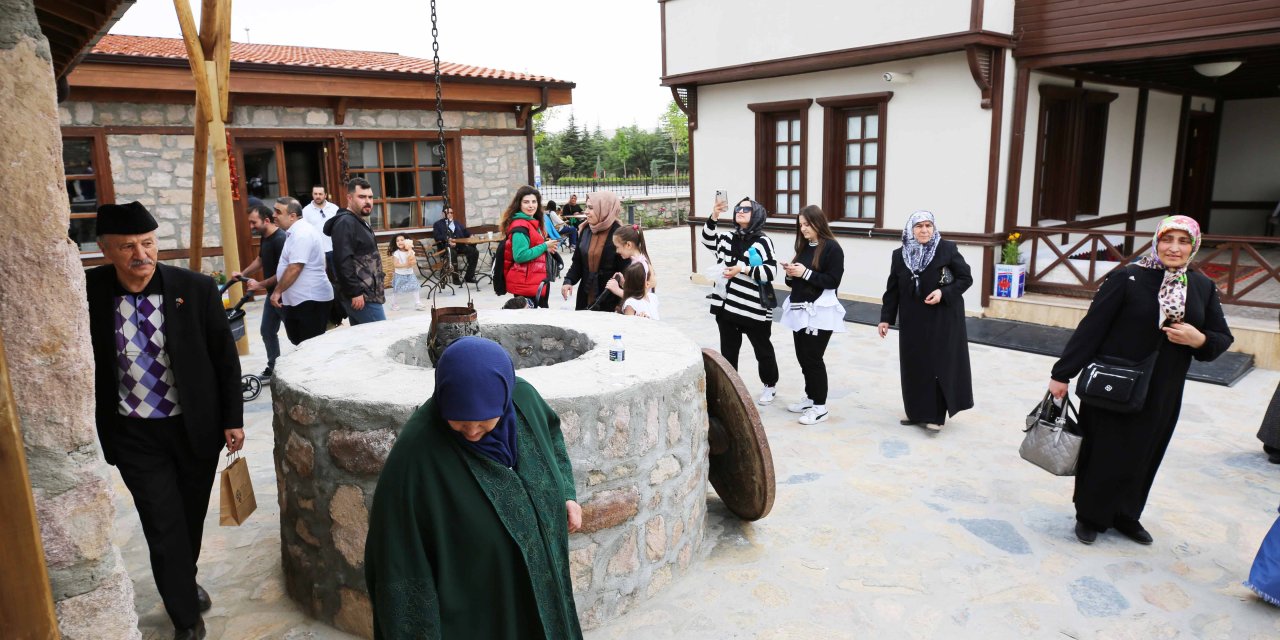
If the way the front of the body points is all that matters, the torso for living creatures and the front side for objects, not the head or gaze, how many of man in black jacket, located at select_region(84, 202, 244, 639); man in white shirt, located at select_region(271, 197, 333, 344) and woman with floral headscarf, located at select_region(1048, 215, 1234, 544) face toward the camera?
2

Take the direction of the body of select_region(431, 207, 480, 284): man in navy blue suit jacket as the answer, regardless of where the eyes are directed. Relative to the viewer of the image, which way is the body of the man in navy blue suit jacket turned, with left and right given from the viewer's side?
facing the viewer and to the right of the viewer

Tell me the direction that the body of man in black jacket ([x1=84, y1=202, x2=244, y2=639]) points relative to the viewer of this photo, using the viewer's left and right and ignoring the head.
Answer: facing the viewer

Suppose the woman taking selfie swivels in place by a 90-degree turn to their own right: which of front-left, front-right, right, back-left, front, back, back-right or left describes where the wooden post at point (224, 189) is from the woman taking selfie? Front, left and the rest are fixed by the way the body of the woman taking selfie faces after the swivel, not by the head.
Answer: front-left

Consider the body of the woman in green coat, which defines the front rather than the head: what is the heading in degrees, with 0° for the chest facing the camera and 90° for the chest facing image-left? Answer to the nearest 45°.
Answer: approximately 315°

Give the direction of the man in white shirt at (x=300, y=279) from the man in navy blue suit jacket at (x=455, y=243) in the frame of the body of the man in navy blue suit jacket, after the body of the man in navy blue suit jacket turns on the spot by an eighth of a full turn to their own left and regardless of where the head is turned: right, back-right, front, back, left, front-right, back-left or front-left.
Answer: right

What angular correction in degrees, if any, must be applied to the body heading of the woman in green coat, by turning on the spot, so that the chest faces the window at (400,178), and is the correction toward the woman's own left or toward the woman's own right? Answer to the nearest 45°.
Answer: approximately 135° to the woman's own left

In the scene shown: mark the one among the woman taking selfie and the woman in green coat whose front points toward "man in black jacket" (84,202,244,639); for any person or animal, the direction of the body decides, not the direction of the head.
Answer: the woman taking selfie

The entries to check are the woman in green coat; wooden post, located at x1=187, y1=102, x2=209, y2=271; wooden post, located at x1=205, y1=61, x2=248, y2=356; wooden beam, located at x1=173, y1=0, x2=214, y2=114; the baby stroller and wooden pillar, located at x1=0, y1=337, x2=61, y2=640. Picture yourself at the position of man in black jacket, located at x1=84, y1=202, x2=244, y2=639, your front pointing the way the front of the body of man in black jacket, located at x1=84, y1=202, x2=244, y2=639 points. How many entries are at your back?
4

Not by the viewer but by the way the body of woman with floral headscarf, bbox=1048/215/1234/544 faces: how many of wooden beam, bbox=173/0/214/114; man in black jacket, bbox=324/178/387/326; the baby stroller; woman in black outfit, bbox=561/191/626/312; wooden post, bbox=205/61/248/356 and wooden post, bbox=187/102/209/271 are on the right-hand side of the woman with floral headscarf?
6

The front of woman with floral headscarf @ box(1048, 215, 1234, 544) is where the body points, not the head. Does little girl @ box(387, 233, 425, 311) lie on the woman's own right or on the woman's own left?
on the woman's own right

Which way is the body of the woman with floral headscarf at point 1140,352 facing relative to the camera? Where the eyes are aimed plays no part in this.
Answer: toward the camera
